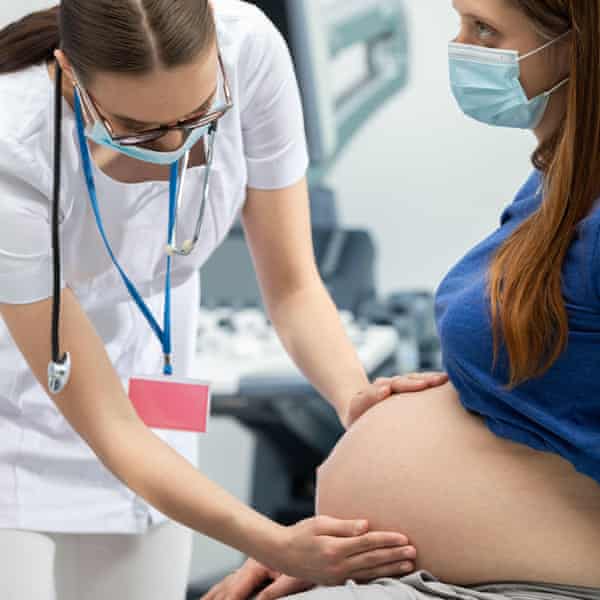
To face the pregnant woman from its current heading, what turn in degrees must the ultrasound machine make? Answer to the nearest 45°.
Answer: approximately 45° to its left

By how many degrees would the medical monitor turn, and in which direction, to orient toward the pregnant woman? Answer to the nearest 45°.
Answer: approximately 45° to its left

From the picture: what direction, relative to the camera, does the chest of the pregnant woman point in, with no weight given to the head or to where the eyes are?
to the viewer's left

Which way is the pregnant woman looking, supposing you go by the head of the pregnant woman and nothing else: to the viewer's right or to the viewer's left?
to the viewer's left

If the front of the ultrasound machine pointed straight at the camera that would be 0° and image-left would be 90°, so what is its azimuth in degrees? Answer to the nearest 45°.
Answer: approximately 45°
